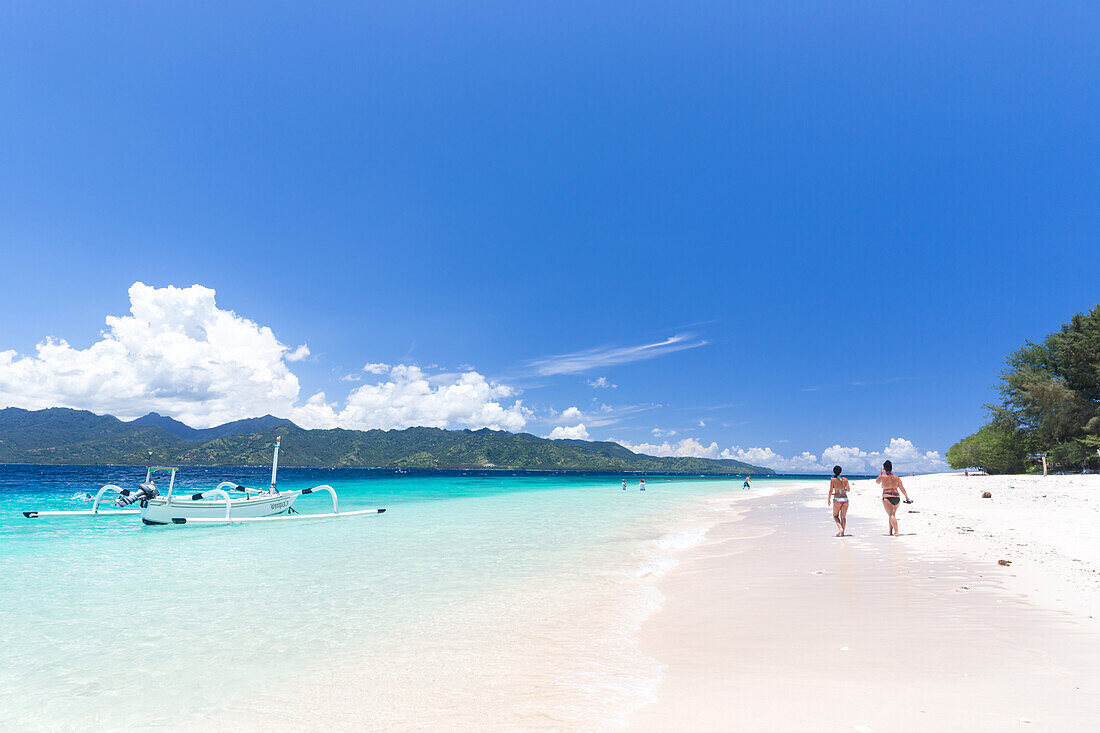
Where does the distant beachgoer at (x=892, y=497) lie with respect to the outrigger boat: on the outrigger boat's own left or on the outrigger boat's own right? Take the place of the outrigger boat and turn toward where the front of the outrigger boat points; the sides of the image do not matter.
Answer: on the outrigger boat's own right

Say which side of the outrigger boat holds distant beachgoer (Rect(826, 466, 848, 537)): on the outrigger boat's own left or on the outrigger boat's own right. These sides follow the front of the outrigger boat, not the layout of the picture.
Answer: on the outrigger boat's own right

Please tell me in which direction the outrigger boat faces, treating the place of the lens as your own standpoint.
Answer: facing away from the viewer and to the right of the viewer

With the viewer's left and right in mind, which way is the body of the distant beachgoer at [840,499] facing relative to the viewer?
facing away from the viewer

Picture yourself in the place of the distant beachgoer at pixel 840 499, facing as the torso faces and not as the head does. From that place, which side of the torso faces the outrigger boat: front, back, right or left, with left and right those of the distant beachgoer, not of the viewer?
left

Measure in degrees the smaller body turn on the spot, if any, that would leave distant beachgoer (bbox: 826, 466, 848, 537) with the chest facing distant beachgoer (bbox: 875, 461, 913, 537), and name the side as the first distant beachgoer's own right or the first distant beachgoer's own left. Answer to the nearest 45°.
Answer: approximately 90° to the first distant beachgoer's own right

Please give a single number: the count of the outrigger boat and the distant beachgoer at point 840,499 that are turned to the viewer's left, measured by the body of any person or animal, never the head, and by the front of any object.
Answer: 0

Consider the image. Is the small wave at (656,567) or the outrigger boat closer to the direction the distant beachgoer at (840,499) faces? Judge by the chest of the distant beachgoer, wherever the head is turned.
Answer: the outrigger boat

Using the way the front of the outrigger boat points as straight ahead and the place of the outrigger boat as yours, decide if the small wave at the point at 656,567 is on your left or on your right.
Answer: on your right
